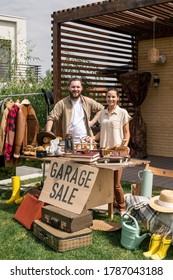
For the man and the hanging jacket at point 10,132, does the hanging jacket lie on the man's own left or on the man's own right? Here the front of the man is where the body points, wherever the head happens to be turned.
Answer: on the man's own right

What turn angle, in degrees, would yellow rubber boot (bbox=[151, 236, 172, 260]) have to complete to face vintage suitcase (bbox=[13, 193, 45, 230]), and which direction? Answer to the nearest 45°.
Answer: approximately 90° to its right

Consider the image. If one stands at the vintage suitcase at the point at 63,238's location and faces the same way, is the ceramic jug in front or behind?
behind

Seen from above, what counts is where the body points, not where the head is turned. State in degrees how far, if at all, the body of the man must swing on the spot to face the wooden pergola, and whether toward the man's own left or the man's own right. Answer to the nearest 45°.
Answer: approximately 180°

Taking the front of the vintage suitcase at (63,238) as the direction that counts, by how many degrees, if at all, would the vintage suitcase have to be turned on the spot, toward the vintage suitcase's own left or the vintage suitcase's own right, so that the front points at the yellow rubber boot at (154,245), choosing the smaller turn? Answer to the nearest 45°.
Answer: approximately 135° to the vintage suitcase's own left

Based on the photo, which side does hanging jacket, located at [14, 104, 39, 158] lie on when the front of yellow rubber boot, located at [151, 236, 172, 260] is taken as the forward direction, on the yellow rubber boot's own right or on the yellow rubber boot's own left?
on the yellow rubber boot's own right

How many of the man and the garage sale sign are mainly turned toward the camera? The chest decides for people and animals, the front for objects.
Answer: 2

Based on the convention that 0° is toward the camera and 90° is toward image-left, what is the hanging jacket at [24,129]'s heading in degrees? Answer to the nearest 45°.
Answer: approximately 315°

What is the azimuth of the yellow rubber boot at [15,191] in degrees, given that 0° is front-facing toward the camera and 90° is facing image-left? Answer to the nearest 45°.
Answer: approximately 45°

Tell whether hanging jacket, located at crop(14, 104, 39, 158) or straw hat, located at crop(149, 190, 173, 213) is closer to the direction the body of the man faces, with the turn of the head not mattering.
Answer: the straw hat
